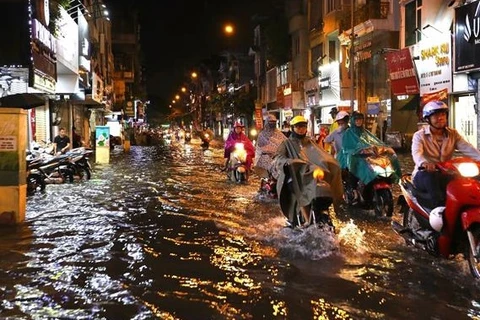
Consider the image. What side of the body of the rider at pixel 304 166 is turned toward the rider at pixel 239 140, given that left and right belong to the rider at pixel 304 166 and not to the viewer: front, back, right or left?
back

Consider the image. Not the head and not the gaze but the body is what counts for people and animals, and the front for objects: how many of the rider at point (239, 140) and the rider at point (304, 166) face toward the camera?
2

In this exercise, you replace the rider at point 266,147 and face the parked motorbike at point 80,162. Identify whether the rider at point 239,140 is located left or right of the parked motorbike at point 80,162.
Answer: right

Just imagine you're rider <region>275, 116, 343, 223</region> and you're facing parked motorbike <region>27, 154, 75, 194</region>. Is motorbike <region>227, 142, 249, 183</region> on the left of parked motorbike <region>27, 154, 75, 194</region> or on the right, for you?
right

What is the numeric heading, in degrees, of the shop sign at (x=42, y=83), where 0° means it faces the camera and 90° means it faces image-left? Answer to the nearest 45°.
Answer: approximately 315°

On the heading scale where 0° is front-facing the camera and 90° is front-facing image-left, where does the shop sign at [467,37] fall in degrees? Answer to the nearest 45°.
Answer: approximately 45°

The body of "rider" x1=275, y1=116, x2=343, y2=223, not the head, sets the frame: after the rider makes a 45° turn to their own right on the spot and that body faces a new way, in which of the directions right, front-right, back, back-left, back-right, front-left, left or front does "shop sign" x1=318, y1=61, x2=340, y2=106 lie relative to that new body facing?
back-right

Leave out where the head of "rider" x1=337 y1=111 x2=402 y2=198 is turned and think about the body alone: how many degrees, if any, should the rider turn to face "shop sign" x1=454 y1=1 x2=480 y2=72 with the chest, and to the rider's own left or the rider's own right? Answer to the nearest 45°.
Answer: approximately 135° to the rider's own left

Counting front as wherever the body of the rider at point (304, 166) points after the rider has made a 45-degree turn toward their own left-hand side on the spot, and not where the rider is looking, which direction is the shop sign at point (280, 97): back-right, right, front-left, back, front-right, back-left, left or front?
back-left

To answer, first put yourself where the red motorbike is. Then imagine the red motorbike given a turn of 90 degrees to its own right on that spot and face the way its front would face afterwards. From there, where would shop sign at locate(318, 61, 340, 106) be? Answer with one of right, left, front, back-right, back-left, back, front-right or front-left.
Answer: back-right

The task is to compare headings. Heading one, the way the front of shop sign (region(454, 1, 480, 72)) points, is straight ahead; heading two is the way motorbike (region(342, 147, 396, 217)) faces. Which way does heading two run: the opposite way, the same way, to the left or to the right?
to the left

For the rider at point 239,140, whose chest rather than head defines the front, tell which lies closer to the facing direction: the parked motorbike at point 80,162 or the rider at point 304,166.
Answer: the rider

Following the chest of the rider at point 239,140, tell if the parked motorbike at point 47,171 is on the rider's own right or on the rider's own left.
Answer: on the rider's own right
